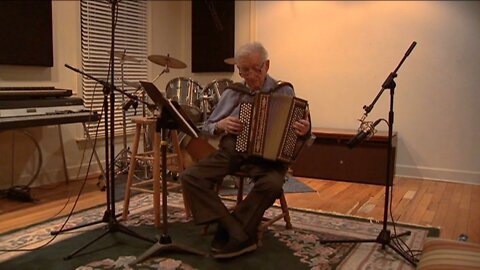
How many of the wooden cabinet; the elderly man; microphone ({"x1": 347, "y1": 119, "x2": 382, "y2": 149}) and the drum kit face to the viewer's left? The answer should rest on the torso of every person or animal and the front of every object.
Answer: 1

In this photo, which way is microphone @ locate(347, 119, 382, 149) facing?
to the viewer's left

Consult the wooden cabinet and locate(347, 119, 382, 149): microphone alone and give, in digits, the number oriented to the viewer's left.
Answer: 1

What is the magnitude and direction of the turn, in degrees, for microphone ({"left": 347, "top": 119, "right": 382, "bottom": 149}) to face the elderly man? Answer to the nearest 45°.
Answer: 0° — it already faces them

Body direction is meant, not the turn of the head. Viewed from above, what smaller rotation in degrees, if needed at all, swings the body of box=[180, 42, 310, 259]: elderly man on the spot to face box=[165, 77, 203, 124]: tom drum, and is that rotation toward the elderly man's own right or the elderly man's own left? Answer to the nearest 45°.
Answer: approximately 180°

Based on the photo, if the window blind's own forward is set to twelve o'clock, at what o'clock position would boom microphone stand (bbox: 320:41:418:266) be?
The boom microphone stand is roughly at 11 o'clock from the window blind.

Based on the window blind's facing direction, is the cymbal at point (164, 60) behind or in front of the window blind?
in front

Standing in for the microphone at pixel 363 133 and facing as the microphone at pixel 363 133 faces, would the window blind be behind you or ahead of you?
ahead

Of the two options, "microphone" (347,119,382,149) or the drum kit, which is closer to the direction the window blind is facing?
the microphone

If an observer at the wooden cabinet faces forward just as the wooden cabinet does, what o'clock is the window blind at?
The window blind is roughly at 3 o'clock from the wooden cabinet.
